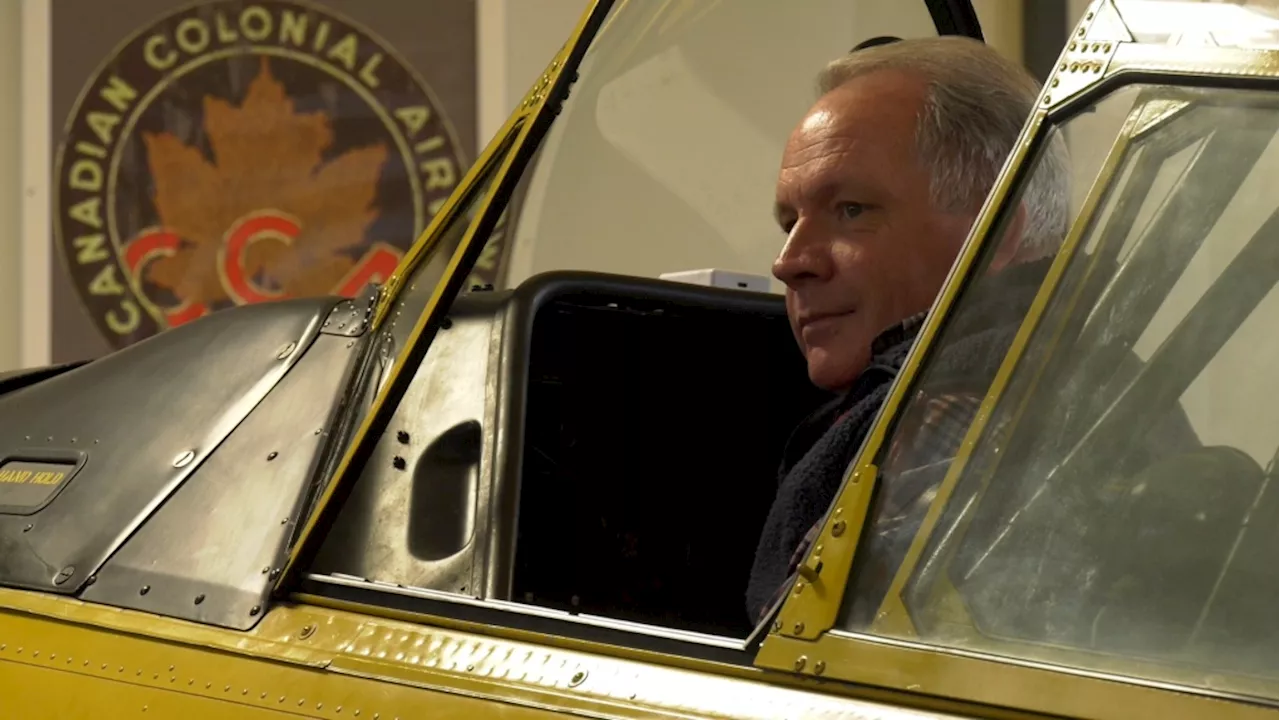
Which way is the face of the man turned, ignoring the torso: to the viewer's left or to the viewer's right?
to the viewer's left

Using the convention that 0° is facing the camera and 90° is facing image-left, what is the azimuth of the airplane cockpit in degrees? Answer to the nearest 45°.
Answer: approximately 90°
